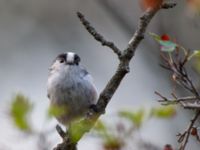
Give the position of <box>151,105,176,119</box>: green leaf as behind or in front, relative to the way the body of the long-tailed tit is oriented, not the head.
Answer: in front

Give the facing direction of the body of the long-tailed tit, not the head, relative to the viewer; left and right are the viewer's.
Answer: facing the viewer
